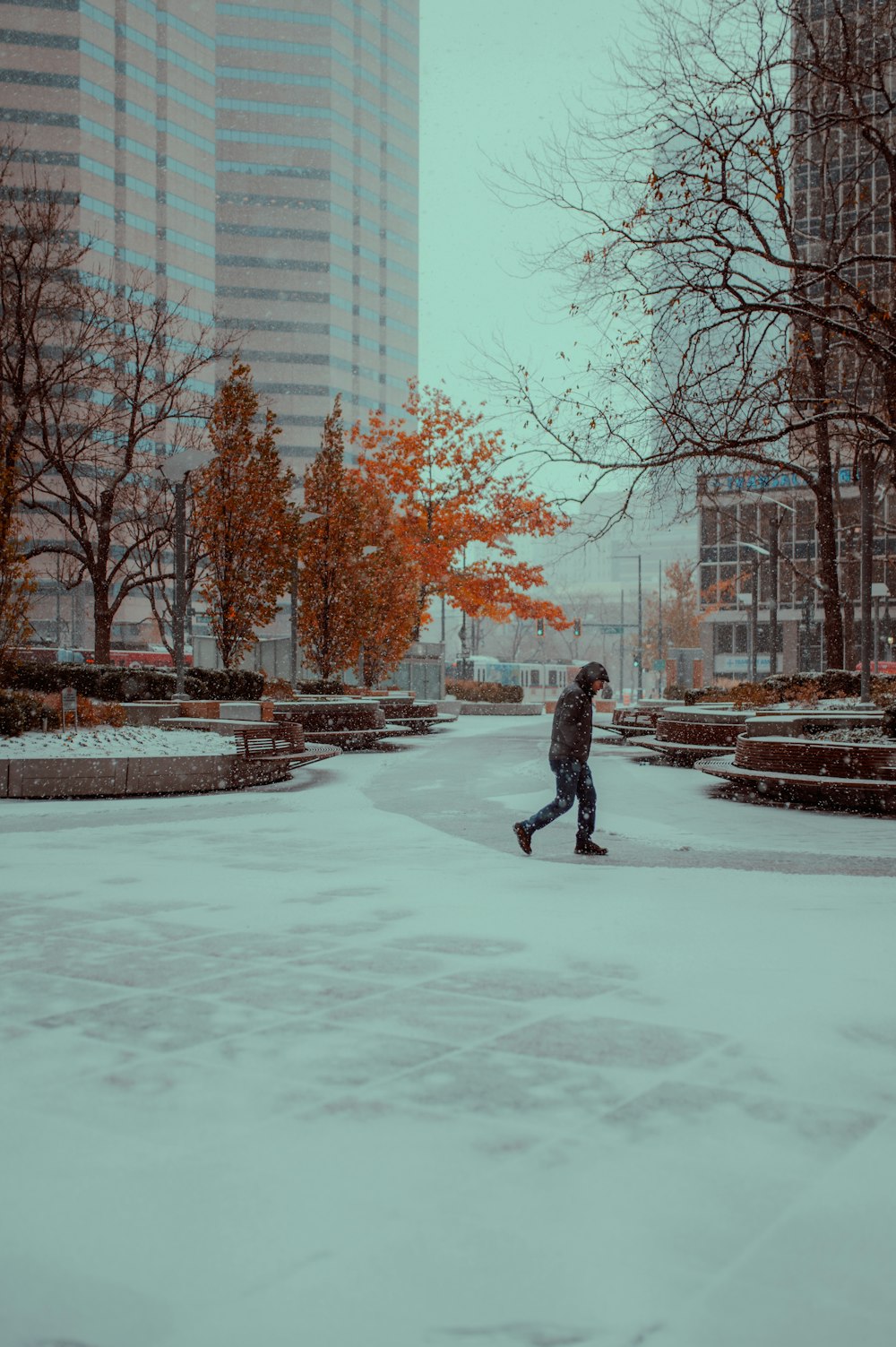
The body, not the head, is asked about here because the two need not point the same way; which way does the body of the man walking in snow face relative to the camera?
to the viewer's right

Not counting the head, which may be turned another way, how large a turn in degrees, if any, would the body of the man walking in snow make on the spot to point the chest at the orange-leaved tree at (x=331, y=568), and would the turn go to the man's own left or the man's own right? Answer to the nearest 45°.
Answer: approximately 90° to the man's own left

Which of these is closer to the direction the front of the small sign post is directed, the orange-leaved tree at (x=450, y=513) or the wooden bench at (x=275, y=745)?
the wooden bench

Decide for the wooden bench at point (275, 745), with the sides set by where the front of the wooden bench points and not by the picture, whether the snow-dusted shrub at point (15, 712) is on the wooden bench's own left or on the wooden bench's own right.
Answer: on the wooden bench's own right

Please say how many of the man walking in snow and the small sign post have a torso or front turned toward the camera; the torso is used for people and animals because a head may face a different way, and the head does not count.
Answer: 1

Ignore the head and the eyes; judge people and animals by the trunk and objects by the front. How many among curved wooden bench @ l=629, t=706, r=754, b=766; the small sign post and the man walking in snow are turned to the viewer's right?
1

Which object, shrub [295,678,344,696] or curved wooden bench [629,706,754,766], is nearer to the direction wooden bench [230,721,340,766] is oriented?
the curved wooden bench

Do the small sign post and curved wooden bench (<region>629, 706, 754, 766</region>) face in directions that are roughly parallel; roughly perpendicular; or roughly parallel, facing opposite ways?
roughly parallel

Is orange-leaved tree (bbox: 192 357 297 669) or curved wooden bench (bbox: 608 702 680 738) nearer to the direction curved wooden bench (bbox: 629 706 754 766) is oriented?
the orange-leaved tree

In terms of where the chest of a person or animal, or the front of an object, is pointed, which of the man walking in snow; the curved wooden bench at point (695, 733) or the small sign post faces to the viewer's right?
the man walking in snow

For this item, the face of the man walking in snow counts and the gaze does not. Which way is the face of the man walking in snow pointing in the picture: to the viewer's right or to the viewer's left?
to the viewer's right

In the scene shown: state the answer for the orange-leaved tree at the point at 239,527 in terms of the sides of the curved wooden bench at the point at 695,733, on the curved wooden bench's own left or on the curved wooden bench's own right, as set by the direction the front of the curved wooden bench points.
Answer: on the curved wooden bench's own right

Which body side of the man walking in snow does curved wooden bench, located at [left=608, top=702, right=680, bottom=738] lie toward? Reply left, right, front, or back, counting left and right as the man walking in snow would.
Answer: left

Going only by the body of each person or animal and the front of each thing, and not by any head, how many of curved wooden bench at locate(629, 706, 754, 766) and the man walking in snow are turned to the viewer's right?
1

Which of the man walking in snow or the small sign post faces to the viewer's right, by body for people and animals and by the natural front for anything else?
the man walking in snow

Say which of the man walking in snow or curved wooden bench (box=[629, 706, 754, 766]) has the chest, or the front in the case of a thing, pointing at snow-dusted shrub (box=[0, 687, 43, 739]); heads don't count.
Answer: the curved wooden bench

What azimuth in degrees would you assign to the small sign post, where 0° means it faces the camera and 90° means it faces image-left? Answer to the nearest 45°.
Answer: approximately 0°
